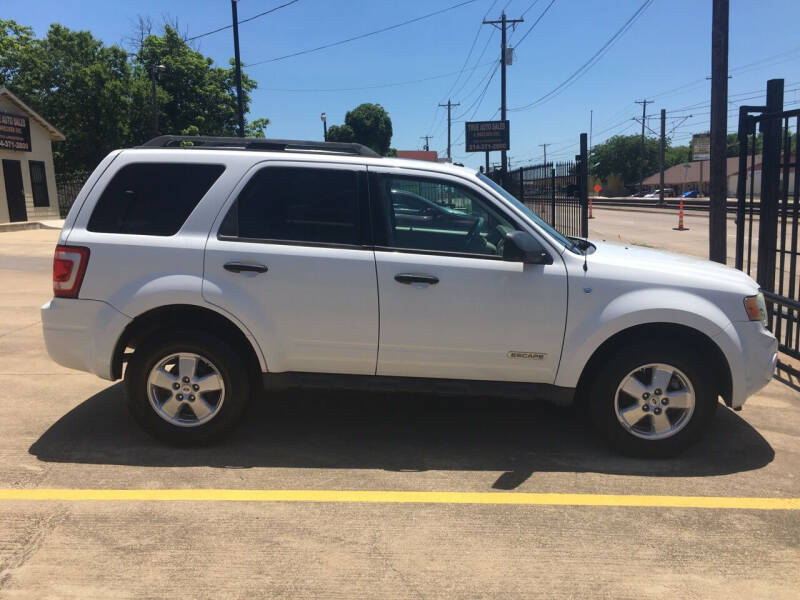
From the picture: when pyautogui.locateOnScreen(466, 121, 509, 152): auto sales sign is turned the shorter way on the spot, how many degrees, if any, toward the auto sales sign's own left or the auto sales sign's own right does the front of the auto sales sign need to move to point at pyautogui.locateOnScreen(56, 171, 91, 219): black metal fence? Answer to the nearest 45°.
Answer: approximately 90° to the auto sales sign's own right

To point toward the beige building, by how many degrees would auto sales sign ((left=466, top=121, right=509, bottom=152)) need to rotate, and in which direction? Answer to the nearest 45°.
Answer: approximately 45° to its right

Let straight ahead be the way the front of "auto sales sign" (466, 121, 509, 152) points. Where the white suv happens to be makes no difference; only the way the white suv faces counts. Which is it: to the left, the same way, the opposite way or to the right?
to the left

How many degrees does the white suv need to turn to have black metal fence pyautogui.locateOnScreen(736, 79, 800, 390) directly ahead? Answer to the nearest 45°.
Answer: approximately 45° to its left

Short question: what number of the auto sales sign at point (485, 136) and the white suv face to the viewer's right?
1

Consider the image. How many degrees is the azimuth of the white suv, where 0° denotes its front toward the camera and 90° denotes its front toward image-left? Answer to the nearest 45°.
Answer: approximately 270°

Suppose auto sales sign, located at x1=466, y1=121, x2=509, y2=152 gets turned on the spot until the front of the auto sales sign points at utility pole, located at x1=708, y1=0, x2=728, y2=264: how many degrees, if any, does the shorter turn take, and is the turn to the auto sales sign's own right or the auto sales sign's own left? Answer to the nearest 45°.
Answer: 0° — it already faces it

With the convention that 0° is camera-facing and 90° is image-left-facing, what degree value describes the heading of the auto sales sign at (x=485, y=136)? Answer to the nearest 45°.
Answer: approximately 0°
